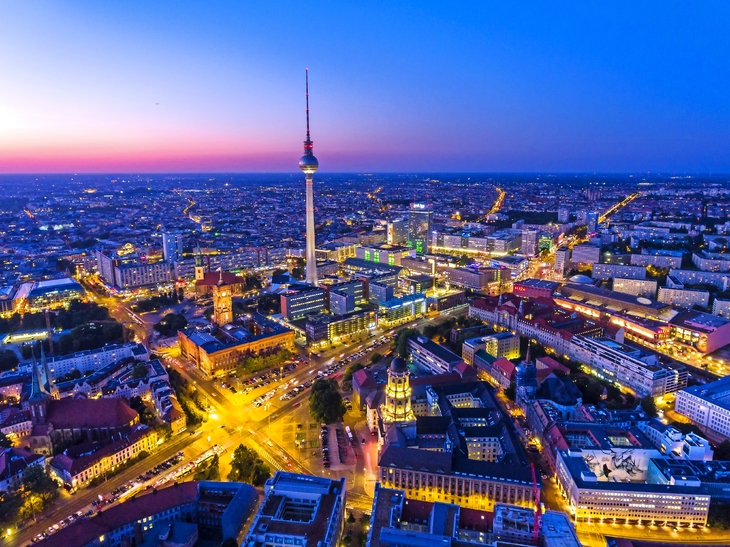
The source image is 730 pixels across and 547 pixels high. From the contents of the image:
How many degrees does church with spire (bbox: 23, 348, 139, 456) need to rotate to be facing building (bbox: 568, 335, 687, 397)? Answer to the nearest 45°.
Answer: approximately 180°

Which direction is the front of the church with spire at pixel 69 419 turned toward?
to the viewer's left

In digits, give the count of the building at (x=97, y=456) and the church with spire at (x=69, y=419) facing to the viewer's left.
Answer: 1
